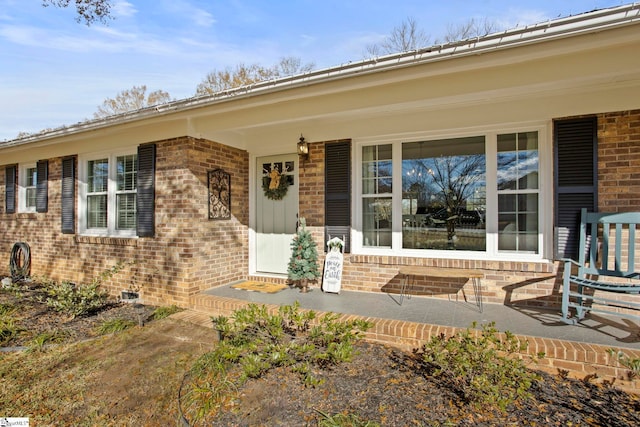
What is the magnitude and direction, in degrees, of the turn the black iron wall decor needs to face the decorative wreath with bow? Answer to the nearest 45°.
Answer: approximately 45° to its left

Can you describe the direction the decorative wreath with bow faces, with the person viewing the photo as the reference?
facing the viewer

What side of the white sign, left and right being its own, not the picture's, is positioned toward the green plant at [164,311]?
right

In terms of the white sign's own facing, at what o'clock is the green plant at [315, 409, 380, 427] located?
The green plant is roughly at 12 o'clock from the white sign.

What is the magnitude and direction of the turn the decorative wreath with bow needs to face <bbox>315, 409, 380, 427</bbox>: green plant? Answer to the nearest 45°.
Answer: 0° — it already faces it

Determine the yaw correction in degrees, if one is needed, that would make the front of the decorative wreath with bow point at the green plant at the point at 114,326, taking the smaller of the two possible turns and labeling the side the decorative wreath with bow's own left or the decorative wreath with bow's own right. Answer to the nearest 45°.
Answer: approximately 45° to the decorative wreath with bow's own right

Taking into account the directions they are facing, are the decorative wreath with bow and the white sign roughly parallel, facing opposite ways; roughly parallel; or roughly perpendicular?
roughly parallel

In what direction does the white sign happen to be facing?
toward the camera

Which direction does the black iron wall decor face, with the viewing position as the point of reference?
facing the viewer and to the right of the viewer

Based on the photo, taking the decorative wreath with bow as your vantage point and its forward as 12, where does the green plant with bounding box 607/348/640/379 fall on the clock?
The green plant is roughly at 11 o'clock from the decorative wreath with bow.

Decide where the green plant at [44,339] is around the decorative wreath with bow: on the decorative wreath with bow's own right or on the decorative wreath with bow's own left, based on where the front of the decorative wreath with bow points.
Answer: on the decorative wreath with bow's own right

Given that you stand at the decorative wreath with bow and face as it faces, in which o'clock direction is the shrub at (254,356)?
The shrub is roughly at 12 o'clock from the decorative wreath with bow.

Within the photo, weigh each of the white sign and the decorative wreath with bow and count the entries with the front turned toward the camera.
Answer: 2
